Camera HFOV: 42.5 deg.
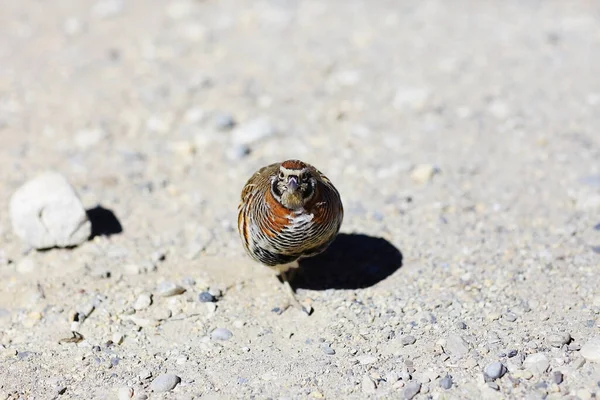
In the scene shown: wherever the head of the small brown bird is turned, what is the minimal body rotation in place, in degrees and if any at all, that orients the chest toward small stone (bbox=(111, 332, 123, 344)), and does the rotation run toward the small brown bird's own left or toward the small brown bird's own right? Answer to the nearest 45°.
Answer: approximately 90° to the small brown bird's own right

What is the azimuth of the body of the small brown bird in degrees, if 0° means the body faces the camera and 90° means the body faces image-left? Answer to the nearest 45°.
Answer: approximately 0°

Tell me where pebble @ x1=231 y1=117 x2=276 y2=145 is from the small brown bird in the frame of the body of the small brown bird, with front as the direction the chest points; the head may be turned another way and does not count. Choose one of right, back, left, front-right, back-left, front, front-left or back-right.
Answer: back

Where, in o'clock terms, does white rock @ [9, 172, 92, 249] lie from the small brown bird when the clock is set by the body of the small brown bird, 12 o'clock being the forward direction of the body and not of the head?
The white rock is roughly at 4 o'clock from the small brown bird.

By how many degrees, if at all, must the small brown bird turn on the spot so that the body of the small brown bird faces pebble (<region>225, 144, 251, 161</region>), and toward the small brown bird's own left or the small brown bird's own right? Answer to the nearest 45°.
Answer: approximately 180°

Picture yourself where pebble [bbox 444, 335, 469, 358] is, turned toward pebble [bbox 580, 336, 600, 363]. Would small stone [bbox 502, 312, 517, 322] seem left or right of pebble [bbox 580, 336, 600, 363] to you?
left

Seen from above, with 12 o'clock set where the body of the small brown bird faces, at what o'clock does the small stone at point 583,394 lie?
The small stone is roughly at 10 o'clock from the small brown bird.

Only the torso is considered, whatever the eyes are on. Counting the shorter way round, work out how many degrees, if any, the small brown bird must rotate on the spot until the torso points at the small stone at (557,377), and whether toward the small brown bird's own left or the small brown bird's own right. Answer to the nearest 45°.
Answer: approximately 45° to the small brown bird's own left

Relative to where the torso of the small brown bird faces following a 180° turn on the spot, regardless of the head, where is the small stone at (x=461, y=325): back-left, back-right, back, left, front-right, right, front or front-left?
right

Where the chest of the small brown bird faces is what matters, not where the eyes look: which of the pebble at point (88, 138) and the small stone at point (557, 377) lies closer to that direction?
the small stone

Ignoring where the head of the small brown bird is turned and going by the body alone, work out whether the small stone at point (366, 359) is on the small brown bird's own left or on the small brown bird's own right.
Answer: on the small brown bird's own left

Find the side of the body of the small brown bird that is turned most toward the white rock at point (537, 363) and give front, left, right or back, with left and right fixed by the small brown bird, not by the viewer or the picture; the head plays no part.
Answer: left

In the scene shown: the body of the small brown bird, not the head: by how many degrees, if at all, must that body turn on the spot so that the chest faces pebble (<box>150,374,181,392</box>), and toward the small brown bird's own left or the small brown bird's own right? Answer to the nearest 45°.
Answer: approximately 45° to the small brown bird's own right
